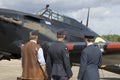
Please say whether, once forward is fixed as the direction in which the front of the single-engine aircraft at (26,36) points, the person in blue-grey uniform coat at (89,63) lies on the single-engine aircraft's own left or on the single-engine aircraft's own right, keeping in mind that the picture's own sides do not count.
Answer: on the single-engine aircraft's own left

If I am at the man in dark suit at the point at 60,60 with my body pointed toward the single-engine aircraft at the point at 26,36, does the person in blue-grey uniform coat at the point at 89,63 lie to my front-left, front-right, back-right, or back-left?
back-right

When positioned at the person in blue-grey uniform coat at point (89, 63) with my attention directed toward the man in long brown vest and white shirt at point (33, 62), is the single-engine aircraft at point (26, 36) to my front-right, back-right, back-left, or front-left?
front-right

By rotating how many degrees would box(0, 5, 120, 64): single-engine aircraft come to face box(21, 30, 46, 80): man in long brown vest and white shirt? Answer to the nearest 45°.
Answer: approximately 45° to its left

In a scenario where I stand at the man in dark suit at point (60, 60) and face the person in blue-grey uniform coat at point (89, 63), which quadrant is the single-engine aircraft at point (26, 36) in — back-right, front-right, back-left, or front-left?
back-left
